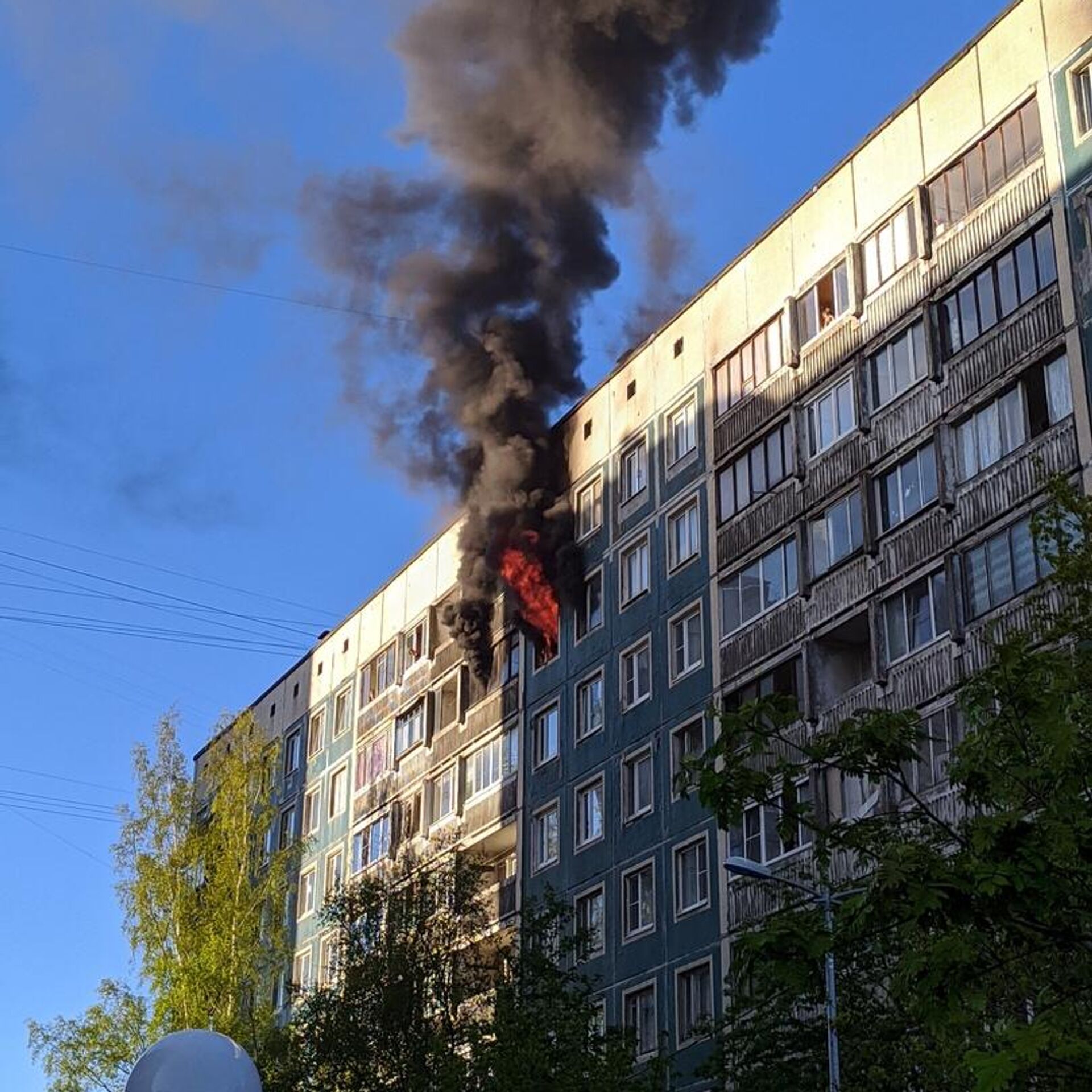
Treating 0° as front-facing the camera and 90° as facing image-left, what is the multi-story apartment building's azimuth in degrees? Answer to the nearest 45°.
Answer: approximately 45°

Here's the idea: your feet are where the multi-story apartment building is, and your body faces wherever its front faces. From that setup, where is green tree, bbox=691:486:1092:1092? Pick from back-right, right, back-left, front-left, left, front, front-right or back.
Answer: front-left
